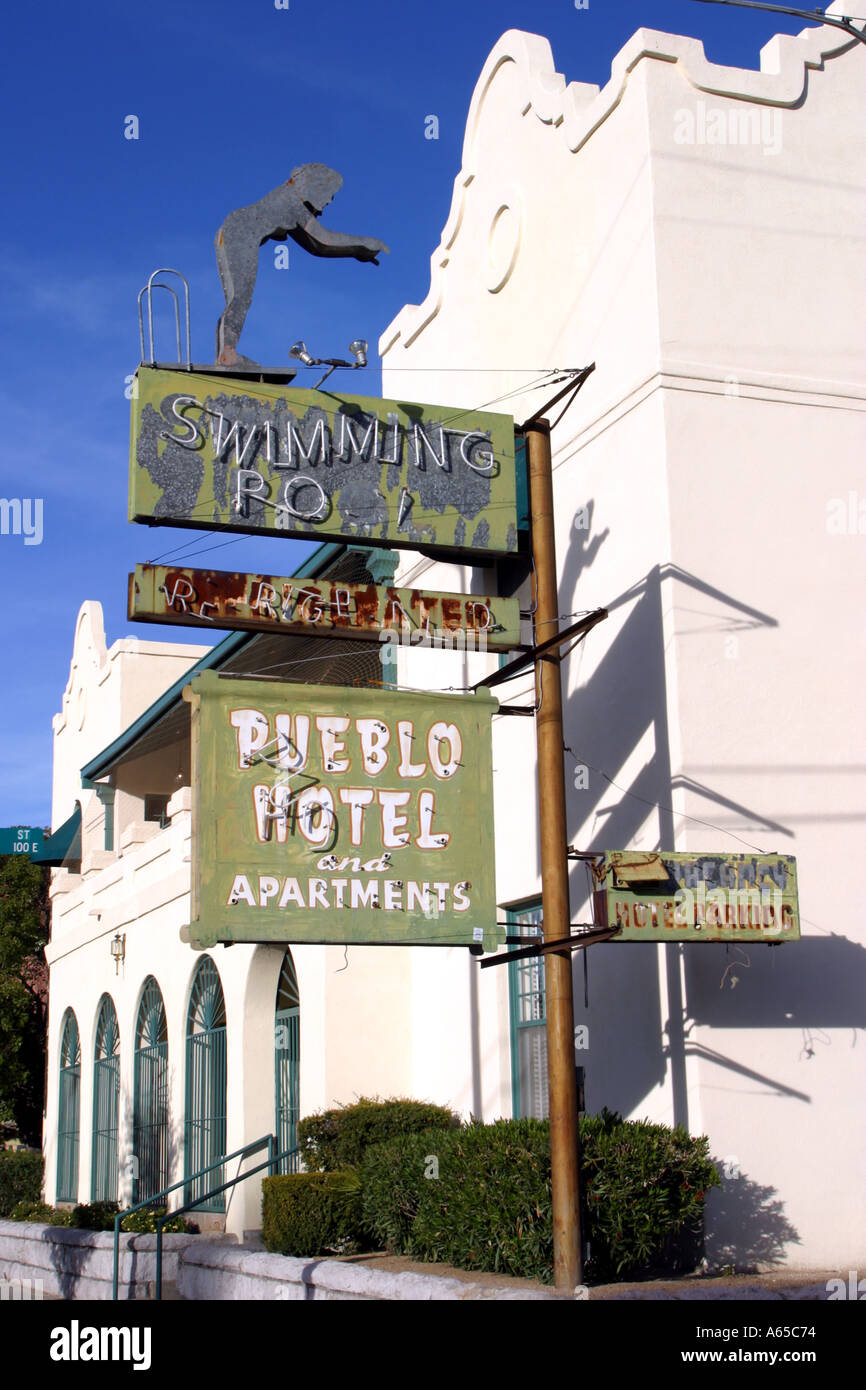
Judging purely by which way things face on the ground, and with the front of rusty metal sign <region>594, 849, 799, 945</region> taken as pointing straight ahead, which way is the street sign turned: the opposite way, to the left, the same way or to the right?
the same way

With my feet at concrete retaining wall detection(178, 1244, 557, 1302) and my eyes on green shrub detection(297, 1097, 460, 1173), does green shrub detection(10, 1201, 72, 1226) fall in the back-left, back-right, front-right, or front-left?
front-left

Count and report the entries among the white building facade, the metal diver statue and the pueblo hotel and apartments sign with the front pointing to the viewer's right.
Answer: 1

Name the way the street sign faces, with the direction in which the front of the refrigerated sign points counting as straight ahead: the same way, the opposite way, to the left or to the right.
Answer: the same way

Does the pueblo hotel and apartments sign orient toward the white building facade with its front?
no

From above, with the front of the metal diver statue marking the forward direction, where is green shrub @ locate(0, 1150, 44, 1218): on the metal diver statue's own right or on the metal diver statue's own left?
on the metal diver statue's own left

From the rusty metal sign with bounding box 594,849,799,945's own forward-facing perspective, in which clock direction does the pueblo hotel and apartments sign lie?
The pueblo hotel and apartments sign is roughly at 2 o'clock from the rusty metal sign.

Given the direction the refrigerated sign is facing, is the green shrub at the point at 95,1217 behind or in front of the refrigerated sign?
behind

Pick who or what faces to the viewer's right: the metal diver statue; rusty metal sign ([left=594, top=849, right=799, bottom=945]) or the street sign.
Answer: the metal diver statue

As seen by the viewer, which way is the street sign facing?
toward the camera

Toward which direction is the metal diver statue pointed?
to the viewer's right

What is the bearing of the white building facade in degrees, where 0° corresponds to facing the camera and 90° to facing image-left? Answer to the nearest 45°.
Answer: approximately 45°

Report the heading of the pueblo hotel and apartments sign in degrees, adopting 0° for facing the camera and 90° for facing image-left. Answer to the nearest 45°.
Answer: approximately 0°

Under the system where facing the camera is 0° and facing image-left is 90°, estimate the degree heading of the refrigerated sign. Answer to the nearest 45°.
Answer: approximately 0°

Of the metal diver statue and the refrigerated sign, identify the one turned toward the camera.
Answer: the refrigerated sign
